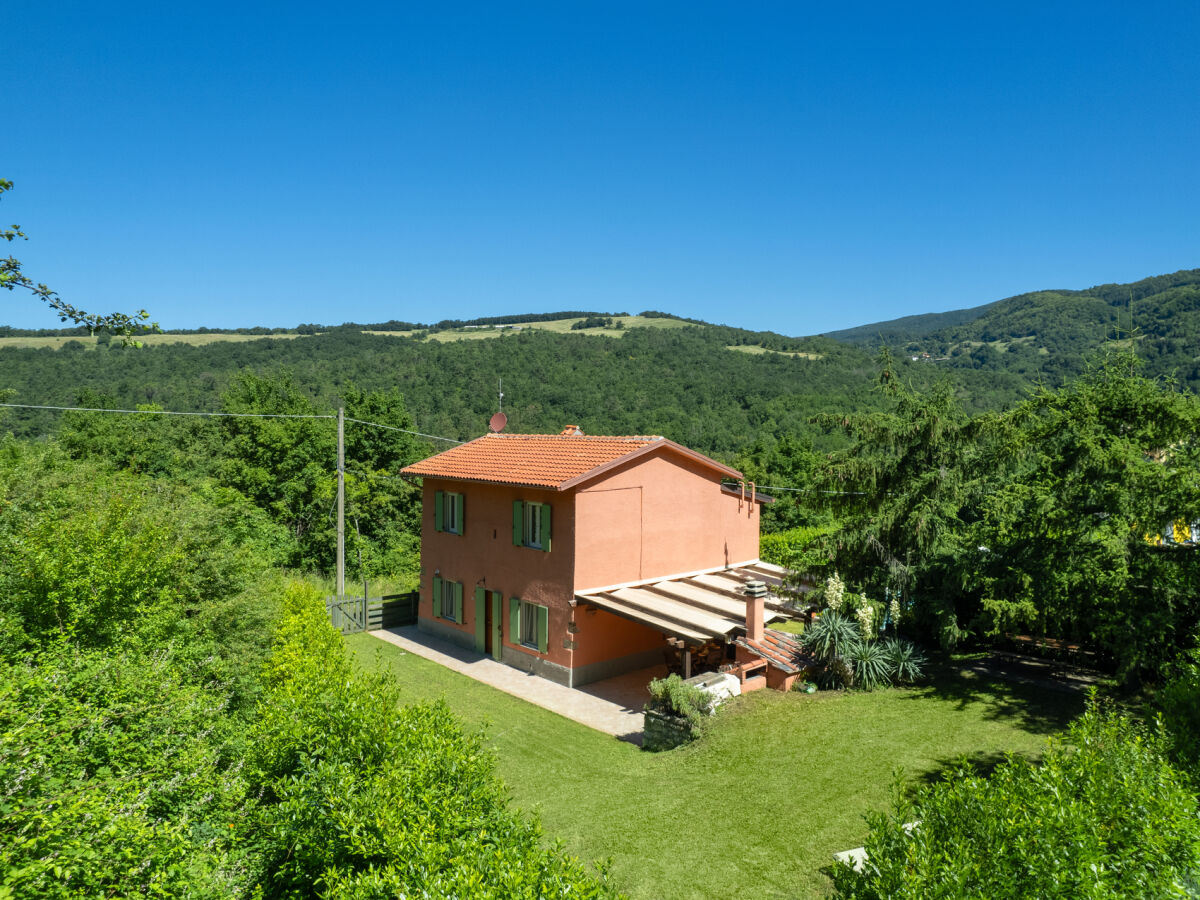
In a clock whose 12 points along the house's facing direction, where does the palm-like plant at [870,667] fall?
The palm-like plant is roughly at 9 o'clock from the house.

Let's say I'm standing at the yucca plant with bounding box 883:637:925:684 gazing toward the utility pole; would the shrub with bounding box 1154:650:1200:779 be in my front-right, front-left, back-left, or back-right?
back-left

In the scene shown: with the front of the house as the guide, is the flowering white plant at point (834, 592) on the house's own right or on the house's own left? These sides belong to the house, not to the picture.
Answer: on the house's own left

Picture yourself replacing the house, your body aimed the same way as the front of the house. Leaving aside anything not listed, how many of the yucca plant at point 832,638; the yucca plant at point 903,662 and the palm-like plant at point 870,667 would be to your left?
3

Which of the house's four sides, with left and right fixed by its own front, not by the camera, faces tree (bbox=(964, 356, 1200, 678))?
left

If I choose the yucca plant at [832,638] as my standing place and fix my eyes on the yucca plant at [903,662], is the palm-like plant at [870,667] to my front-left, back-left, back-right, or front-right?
front-right

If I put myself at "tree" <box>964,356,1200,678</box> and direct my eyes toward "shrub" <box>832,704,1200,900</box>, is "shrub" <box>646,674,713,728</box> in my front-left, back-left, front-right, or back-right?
front-right

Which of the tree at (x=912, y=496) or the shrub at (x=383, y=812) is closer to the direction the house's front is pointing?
the shrub

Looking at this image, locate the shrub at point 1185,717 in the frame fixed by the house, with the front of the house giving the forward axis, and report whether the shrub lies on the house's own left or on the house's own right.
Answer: on the house's own left

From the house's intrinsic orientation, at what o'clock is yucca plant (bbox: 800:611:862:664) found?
The yucca plant is roughly at 9 o'clock from the house.

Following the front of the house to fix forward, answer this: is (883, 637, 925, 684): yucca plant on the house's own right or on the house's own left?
on the house's own left
